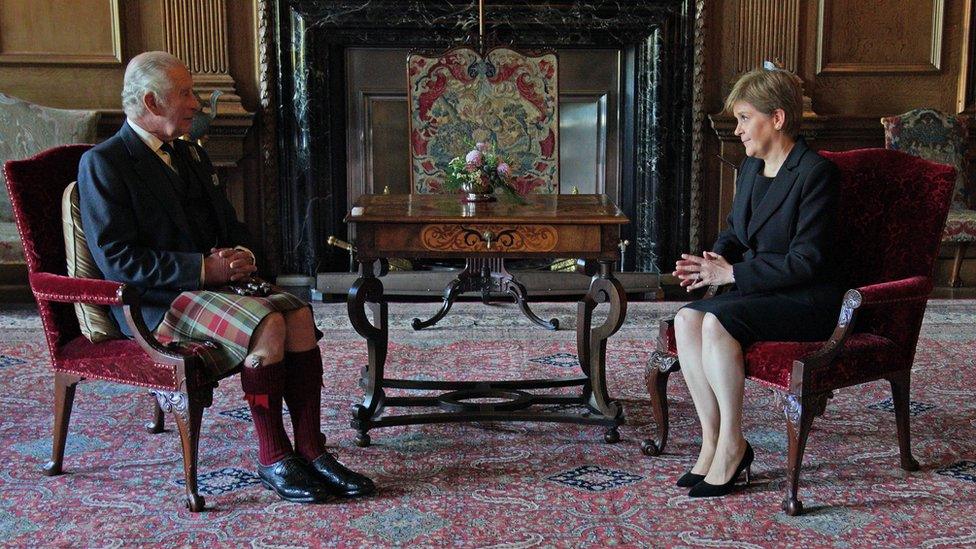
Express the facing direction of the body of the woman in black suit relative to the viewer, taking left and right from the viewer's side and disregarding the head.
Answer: facing the viewer and to the left of the viewer

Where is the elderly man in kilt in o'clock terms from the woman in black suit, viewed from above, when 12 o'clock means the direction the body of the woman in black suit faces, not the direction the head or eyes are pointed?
The elderly man in kilt is roughly at 1 o'clock from the woman in black suit.

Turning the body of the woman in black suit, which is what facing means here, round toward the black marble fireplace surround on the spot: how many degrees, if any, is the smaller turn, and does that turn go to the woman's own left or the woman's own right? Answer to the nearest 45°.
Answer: approximately 90° to the woman's own right

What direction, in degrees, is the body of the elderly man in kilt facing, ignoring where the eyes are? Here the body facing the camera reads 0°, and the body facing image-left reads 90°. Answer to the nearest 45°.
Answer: approximately 315°

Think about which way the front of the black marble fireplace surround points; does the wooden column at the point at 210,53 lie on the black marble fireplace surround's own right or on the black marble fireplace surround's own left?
on the black marble fireplace surround's own right

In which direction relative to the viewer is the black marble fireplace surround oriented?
toward the camera

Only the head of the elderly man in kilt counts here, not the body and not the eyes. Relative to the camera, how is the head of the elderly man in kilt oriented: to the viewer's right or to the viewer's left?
to the viewer's right

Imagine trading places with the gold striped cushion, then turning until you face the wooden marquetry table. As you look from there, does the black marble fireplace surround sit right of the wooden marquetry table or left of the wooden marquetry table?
left

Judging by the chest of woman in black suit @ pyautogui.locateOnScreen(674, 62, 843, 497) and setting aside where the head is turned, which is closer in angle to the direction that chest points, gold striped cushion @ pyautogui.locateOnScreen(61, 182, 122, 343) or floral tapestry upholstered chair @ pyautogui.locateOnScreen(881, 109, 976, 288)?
the gold striped cushion

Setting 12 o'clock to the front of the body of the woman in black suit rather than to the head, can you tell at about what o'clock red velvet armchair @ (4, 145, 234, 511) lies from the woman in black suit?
The red velvet armchair is roughly at 1 o'clock from the woman in black suit.

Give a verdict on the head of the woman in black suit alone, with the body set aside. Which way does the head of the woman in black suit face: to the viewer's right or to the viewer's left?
to the viewer's left
